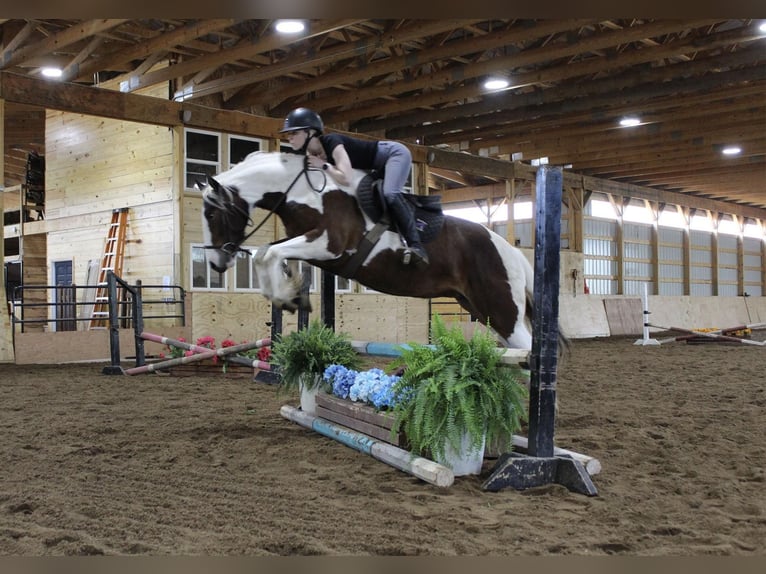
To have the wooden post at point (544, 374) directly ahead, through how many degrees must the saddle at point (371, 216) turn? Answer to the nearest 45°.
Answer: approximately 135° to its left

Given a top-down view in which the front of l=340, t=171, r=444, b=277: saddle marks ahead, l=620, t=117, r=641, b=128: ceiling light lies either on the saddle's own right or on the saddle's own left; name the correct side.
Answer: on the saddle's own right

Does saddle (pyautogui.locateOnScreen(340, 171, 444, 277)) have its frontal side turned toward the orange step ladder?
no

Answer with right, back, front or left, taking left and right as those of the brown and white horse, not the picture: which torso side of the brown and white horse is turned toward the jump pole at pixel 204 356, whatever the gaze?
right

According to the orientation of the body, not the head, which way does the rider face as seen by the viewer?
to the viewer's left

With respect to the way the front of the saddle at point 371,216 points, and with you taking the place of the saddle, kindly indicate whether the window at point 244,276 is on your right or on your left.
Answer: on your right

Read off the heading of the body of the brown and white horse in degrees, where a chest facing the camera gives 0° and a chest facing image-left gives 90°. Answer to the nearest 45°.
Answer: approximately 90°

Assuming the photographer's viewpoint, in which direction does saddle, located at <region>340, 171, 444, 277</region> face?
facing to the left of the viewer

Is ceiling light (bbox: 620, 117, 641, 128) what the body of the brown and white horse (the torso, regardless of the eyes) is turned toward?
no

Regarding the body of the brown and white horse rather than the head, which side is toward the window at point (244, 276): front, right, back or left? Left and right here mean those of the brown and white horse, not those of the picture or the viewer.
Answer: right

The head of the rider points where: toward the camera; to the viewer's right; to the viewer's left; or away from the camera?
to the viewer's left

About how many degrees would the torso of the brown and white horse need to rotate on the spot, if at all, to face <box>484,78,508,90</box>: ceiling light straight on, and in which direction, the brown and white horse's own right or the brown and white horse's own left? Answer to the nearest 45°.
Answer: approximately 90° to the brown and white horse's own right
